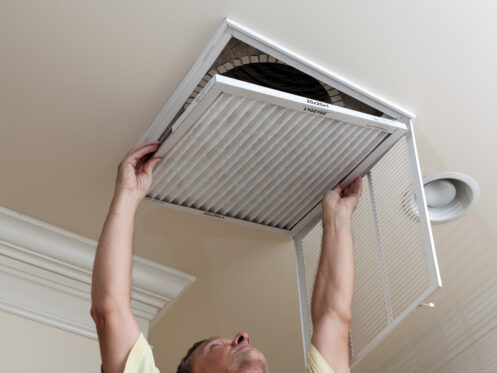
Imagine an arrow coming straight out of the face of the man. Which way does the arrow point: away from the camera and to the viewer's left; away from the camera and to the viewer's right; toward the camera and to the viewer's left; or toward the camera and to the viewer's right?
toward the camera and to the viewer's right

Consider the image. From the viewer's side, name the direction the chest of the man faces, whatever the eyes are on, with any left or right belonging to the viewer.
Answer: facing the viewer and to the right of the viewer

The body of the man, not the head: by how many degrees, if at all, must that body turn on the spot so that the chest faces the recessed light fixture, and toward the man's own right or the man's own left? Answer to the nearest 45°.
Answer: approximately 45° to the man's own left
